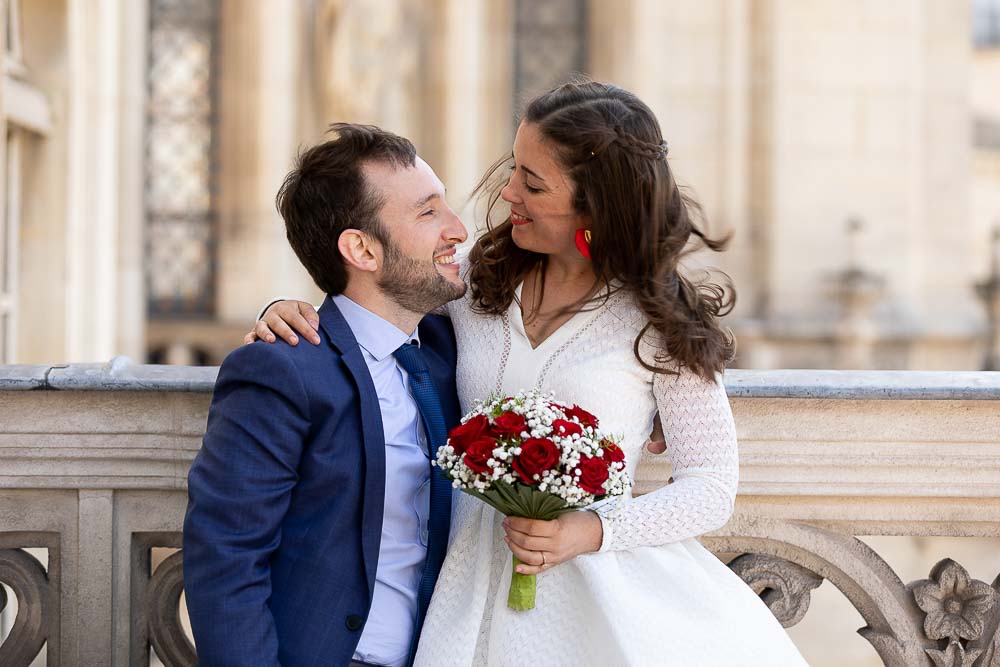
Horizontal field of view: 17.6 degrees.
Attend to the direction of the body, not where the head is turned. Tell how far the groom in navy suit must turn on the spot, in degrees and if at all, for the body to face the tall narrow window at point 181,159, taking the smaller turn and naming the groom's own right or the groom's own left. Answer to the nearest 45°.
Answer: approximately 135° to the groom's own left

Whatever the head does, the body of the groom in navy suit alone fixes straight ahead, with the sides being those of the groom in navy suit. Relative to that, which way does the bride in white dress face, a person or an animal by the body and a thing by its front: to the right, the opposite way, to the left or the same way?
to the right

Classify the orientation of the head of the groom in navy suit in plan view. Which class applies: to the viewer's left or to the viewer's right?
to the viewer's right

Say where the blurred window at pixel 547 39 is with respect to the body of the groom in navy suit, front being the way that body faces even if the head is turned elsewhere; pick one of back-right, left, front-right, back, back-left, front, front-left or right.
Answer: back-left

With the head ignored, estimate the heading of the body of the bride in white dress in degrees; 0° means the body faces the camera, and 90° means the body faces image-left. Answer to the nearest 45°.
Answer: approximately 45°

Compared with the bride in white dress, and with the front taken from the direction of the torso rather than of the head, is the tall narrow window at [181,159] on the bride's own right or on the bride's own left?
on the bride's own right

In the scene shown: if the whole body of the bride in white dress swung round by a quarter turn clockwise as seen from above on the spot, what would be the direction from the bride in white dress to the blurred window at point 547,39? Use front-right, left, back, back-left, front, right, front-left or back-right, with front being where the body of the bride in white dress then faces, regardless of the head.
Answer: front-right
